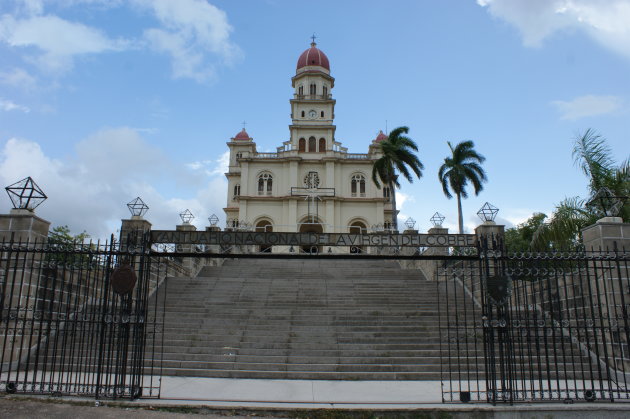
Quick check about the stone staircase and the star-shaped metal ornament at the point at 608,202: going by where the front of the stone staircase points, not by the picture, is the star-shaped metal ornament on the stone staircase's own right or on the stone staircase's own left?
on the stone staircase's own left

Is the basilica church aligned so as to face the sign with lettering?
yes

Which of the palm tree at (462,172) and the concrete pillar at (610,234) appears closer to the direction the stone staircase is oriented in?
the concrete pillar

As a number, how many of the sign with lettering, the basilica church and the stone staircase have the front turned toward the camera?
3

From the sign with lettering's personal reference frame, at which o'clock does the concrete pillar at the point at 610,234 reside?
The concrete pillar is roughly at 9 o'clock from the sign with lettering.

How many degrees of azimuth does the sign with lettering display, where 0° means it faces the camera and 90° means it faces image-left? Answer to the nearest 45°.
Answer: approximately 0°

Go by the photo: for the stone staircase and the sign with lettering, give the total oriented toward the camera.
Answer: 2

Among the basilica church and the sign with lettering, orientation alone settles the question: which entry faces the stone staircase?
the basilica church

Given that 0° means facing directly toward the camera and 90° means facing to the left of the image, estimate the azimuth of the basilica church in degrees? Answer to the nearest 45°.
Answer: approximately 0°

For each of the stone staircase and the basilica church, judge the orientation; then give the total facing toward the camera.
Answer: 2

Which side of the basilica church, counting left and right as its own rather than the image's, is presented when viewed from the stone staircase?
front

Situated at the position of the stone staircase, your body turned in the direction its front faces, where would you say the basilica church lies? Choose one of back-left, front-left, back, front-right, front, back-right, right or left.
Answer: back
